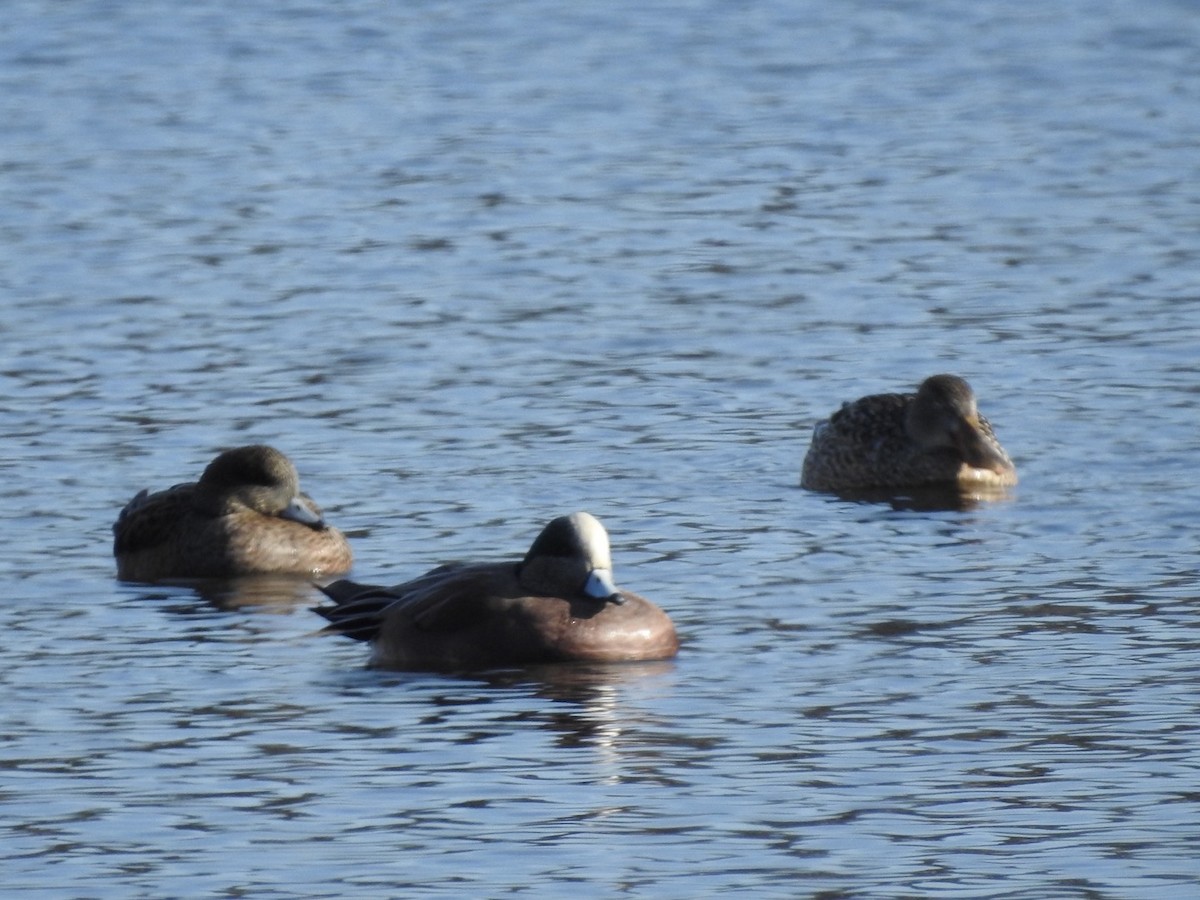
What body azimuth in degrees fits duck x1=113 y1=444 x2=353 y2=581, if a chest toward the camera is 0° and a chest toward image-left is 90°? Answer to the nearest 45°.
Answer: approximately 270°

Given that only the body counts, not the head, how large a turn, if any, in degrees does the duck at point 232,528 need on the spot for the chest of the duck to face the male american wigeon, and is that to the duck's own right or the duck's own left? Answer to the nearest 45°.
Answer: approximately 45° to the duck's own right

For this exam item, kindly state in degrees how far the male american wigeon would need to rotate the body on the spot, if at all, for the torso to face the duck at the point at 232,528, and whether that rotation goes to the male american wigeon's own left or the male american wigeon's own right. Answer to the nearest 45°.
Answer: approximately 135° to the male american wigeon's own left

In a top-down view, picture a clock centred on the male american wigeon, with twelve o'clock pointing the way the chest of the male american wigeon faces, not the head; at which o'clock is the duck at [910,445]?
The duck is roughly at 10 o'clock from the male american wigeon.

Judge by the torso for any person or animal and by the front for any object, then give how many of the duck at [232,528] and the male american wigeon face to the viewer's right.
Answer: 2

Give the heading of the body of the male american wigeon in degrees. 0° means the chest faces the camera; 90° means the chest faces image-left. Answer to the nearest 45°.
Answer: approximately 270°
